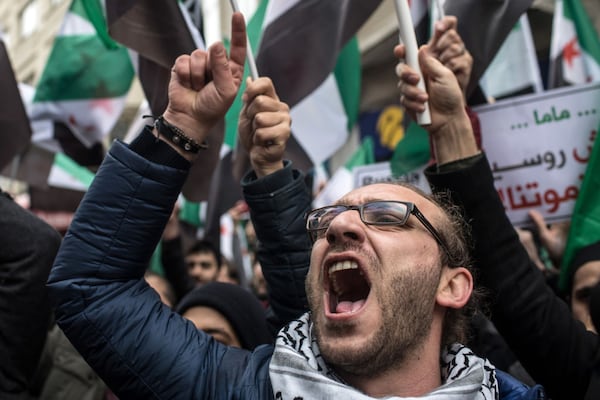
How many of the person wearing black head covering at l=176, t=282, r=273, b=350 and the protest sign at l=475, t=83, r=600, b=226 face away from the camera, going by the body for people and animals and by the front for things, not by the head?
0

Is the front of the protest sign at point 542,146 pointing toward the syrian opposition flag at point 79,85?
no

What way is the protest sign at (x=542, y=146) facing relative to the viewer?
toward the camera

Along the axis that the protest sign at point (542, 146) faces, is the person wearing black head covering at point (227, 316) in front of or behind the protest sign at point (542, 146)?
in front

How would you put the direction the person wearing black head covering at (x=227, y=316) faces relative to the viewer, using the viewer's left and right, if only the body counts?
facing the viewer and to the left of the viewer

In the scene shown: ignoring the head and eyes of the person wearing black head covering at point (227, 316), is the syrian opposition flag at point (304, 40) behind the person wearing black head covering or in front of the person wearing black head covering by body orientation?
behind

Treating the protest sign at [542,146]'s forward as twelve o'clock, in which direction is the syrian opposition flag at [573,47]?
The syrian opposition flag is roughly at 6 o'clock from the protest sign.

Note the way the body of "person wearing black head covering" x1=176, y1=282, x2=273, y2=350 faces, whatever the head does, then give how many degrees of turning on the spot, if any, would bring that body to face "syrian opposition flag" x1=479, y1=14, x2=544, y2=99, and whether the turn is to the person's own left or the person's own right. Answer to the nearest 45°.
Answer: approximately 180°

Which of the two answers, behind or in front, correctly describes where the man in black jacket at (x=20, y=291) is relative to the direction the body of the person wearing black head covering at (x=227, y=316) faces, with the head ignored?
in front

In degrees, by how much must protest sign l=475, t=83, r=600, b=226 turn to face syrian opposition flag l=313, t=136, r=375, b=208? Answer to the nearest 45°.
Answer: approximately 135° to its right

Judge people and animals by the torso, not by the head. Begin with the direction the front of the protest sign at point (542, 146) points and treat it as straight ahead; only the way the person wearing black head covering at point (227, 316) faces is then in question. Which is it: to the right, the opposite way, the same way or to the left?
the same way

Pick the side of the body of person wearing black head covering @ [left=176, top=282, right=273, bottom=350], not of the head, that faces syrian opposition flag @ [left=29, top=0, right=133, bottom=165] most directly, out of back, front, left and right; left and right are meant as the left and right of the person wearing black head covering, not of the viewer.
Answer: right

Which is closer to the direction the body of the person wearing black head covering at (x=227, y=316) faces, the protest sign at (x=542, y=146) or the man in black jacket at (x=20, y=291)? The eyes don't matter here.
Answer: the man in black jacket
